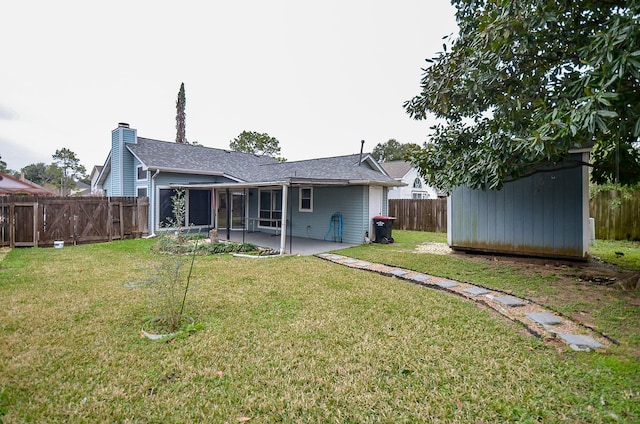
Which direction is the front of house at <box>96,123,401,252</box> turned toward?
away from the camera

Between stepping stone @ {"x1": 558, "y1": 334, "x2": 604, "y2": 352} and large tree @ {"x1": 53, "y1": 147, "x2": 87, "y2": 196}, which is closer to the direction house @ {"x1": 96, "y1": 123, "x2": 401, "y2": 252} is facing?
the large tree

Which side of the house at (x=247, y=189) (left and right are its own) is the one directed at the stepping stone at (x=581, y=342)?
back

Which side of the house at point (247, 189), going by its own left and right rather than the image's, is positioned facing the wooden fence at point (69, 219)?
left

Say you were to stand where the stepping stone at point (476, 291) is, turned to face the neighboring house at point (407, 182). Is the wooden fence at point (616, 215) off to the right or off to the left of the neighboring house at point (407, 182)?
right

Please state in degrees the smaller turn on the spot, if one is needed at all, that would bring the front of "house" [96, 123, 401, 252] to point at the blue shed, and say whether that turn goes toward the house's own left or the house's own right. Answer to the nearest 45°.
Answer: approximately 135° to the house's own right

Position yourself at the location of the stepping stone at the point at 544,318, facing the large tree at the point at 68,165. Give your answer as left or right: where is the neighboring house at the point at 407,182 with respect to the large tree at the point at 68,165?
right
